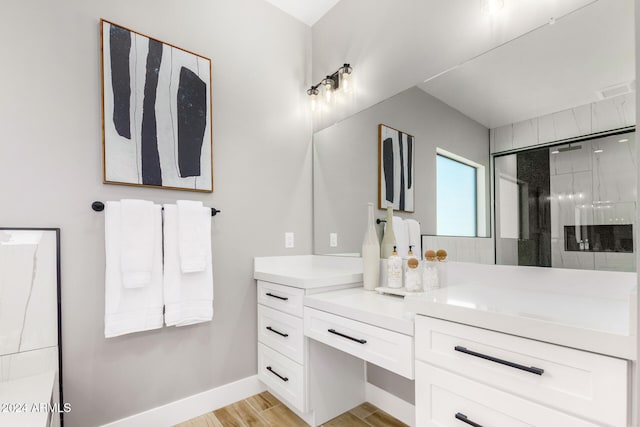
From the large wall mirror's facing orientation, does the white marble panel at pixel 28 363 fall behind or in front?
in front

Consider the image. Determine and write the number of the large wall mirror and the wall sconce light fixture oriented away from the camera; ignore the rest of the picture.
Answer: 0

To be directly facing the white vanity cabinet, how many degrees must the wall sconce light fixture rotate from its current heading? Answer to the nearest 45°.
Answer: approximately 45° to its left

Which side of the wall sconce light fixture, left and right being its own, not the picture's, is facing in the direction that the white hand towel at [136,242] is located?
front

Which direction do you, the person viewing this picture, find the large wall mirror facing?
facing the viewer and to the left of the viewer

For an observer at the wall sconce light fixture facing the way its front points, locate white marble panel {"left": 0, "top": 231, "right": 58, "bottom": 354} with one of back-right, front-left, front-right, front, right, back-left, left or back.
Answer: front

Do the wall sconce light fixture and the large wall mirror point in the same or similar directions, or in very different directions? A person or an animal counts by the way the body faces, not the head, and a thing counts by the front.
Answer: same or similar directions
